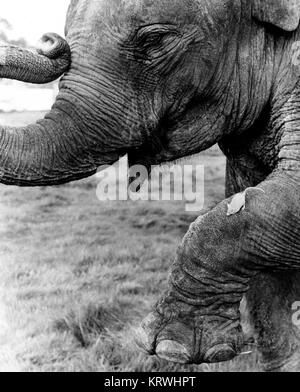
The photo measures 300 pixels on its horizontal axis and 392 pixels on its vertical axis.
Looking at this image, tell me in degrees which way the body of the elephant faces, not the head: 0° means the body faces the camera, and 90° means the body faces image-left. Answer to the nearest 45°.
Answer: approximately 90°
